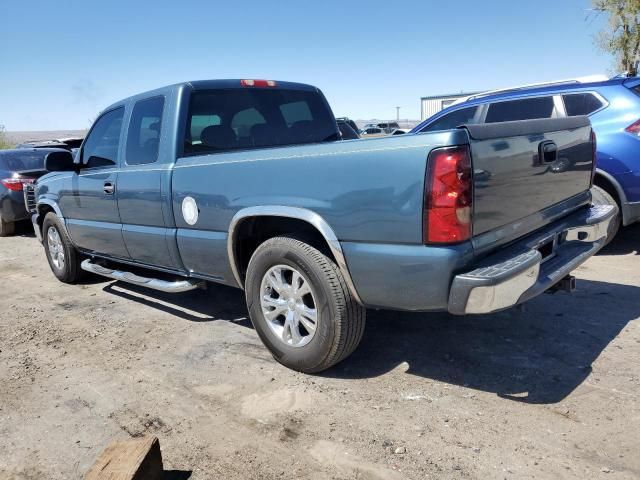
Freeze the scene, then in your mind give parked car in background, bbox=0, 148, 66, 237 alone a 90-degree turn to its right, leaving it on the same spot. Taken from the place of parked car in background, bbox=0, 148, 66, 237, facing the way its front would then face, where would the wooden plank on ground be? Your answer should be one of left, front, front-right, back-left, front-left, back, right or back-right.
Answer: back-right

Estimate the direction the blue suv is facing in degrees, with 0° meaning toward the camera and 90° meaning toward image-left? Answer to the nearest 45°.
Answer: approximately 135°

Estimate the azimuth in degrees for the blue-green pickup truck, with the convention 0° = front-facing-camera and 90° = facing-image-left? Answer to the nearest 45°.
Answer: approximately 135°

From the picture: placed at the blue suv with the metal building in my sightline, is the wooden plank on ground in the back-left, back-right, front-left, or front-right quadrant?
back-left

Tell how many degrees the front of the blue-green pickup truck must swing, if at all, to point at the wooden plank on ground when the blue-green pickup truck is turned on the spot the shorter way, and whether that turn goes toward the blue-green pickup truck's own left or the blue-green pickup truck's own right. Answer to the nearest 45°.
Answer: approximately 90° to the blue-green pickup truck's own left

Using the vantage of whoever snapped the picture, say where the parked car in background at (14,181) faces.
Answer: facing away from the viewer and to the left of the viewer

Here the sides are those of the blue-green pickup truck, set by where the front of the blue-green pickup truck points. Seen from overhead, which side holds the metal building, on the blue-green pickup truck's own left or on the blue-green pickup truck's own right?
on the blue-green pickup truck's own right

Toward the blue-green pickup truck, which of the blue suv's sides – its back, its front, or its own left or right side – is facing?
left

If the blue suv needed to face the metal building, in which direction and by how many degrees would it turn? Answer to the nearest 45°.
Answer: approximately 45° to its right
